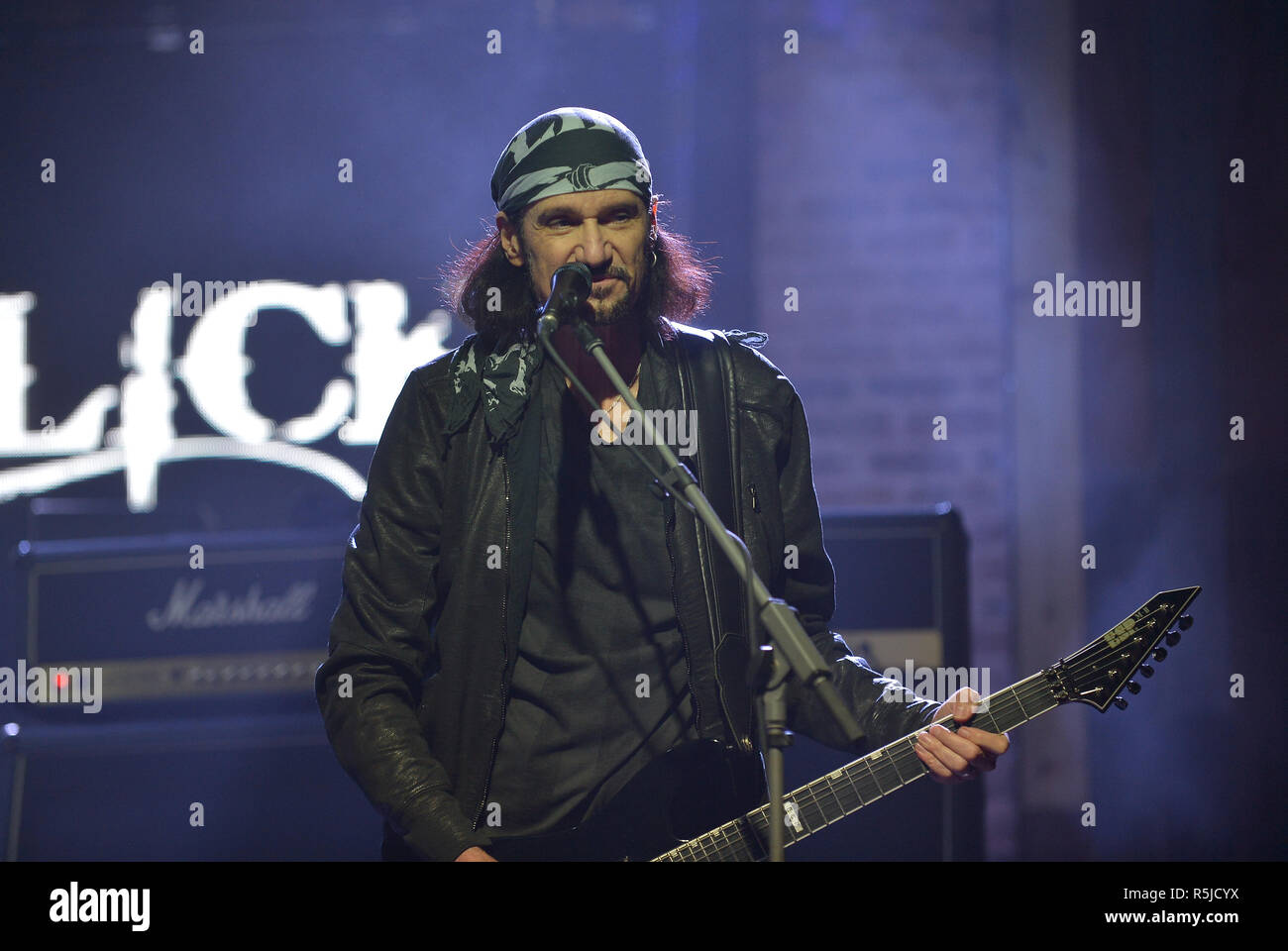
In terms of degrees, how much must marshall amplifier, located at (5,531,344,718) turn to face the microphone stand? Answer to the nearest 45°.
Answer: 0° — it already faces it

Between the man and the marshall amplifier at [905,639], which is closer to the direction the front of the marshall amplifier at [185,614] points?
the man

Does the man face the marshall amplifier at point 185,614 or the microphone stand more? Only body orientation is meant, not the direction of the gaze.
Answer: the microphone stand

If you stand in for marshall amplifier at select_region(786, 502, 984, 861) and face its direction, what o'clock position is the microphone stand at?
The microphone stand is roughly at 12 o'clock from the marshall amplifier.

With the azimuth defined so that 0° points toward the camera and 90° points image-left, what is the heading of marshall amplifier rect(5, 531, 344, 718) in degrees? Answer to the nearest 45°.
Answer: approximately 0°

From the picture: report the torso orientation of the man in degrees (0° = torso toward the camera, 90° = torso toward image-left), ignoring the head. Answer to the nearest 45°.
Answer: approximately 0°
